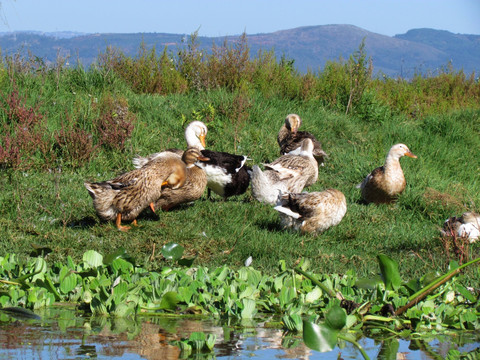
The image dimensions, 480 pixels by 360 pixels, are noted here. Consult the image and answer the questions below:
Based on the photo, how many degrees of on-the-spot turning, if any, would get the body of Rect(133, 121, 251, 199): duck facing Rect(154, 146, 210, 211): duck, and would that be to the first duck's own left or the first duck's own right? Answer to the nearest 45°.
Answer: approximately 45° to the first duck's own left

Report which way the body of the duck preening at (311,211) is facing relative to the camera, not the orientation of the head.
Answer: to the viewer's right

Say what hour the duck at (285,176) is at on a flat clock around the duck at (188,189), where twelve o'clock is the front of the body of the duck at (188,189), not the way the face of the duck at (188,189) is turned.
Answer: the duck at (285,176) is roughly at 11 o'clock from the duck at (188,189).

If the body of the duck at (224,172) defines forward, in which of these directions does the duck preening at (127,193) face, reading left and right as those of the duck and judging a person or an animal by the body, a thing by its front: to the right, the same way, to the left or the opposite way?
the opposite way

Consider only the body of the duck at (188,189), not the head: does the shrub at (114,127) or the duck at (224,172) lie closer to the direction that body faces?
the duck

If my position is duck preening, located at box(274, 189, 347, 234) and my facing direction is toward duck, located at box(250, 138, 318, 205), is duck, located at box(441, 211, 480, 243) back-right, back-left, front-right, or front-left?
back-right

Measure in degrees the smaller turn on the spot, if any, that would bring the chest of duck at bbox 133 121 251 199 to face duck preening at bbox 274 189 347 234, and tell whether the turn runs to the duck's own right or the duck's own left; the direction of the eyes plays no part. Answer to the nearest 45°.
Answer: approximately 135° to the duck's own left

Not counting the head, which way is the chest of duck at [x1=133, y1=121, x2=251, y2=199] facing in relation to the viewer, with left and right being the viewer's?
facing to the left of the viewer
